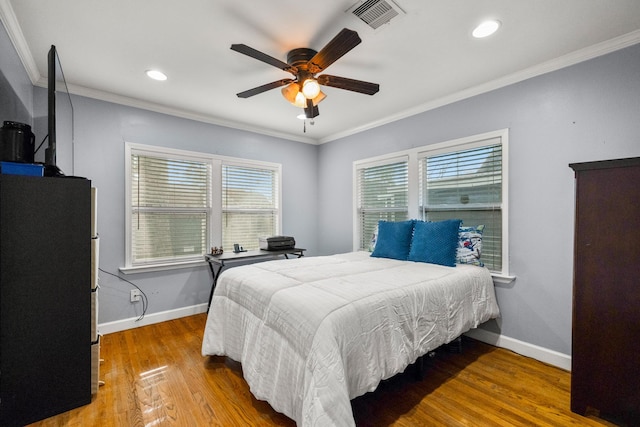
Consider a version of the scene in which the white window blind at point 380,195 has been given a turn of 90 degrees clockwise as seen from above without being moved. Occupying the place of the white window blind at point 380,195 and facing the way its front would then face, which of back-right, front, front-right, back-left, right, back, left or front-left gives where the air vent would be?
back-left

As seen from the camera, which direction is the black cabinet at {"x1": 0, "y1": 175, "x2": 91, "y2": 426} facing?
to the viewer's right

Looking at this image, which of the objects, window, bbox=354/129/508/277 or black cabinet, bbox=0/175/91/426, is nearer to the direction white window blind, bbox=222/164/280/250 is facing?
the window

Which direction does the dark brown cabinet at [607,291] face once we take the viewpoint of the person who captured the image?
facing away from the viewer and to the left of the viewer

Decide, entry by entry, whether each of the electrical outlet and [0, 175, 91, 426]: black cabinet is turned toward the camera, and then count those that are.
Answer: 1

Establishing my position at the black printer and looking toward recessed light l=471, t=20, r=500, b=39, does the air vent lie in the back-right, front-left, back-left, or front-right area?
front-right

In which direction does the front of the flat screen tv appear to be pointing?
to the viewer's right

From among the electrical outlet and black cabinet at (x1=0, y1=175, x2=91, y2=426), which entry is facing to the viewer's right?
the black cabinet

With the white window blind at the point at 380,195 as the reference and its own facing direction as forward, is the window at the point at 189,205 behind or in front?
in front

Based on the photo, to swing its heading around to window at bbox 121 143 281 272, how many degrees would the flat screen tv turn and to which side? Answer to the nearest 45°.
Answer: approximately 45° to its left

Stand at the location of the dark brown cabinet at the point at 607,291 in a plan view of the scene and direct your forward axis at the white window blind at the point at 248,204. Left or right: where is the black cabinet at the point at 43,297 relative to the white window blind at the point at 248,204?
left

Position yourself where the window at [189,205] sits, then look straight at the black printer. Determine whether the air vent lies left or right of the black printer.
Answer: right

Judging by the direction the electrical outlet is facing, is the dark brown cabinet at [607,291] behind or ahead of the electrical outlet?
ahead
